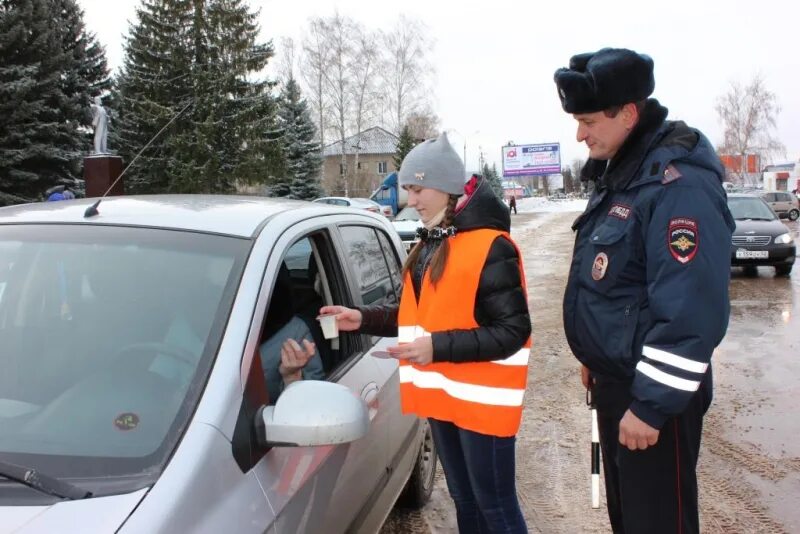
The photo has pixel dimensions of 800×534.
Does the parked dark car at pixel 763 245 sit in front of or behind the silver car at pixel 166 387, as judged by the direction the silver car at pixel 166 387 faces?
behind

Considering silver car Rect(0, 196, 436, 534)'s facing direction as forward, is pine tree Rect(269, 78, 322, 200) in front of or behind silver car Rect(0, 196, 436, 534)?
behind

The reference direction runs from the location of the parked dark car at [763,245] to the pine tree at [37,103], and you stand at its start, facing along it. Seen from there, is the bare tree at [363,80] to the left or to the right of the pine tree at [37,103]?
right

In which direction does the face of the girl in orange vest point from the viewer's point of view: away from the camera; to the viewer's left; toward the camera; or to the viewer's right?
to the viewer's left

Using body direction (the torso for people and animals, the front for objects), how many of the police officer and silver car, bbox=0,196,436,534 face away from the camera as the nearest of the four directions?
0

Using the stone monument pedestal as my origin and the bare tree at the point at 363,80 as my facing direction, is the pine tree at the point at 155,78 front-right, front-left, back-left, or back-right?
front-left

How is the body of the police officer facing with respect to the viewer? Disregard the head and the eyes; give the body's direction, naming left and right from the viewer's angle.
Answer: facing to the left of the viewer

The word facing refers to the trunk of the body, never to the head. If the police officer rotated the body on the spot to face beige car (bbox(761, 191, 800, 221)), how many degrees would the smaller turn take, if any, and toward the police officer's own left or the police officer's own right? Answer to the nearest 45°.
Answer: approximately 90° to the police officer's own right

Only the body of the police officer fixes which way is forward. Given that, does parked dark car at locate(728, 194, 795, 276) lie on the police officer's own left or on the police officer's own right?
on the police officer's own right

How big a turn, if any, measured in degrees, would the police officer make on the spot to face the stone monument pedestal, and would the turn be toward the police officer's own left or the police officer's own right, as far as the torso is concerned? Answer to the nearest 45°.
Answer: approximately 45° to the police officer's own right

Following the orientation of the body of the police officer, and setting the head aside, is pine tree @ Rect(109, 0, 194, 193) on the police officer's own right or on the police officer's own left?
on the police officer's own right

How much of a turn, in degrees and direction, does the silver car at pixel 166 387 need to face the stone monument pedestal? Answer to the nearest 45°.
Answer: approximately 135° to its right

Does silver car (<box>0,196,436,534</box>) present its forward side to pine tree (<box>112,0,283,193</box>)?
no

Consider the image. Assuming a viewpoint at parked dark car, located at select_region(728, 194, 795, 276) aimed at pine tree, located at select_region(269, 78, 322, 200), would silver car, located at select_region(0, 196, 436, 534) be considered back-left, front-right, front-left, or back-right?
back-left

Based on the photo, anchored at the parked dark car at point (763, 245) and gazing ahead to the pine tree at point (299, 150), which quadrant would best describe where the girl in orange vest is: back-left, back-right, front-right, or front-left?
back-left

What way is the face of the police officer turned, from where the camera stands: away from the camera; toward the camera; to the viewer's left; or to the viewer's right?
to the viewer's left

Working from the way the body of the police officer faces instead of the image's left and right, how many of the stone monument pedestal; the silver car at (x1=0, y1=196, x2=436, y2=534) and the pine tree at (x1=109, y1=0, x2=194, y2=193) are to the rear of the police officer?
0

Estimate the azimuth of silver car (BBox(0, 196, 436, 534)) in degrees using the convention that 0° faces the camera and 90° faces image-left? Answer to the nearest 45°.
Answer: approximately 45°

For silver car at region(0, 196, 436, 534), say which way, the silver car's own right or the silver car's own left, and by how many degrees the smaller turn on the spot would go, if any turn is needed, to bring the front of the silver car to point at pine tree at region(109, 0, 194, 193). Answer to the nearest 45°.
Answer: approximately 135° to the silver car's own right
